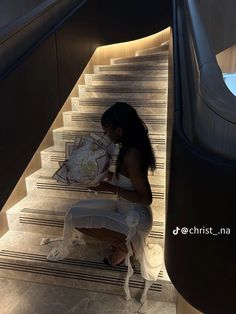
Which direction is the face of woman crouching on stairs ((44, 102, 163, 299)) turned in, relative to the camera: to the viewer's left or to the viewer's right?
to the viewer's left

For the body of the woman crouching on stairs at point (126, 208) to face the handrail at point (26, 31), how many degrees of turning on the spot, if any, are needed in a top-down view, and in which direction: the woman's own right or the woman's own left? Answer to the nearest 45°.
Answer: approximately 45° to the woman's own right

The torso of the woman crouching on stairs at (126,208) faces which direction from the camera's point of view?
to the viewer's left
